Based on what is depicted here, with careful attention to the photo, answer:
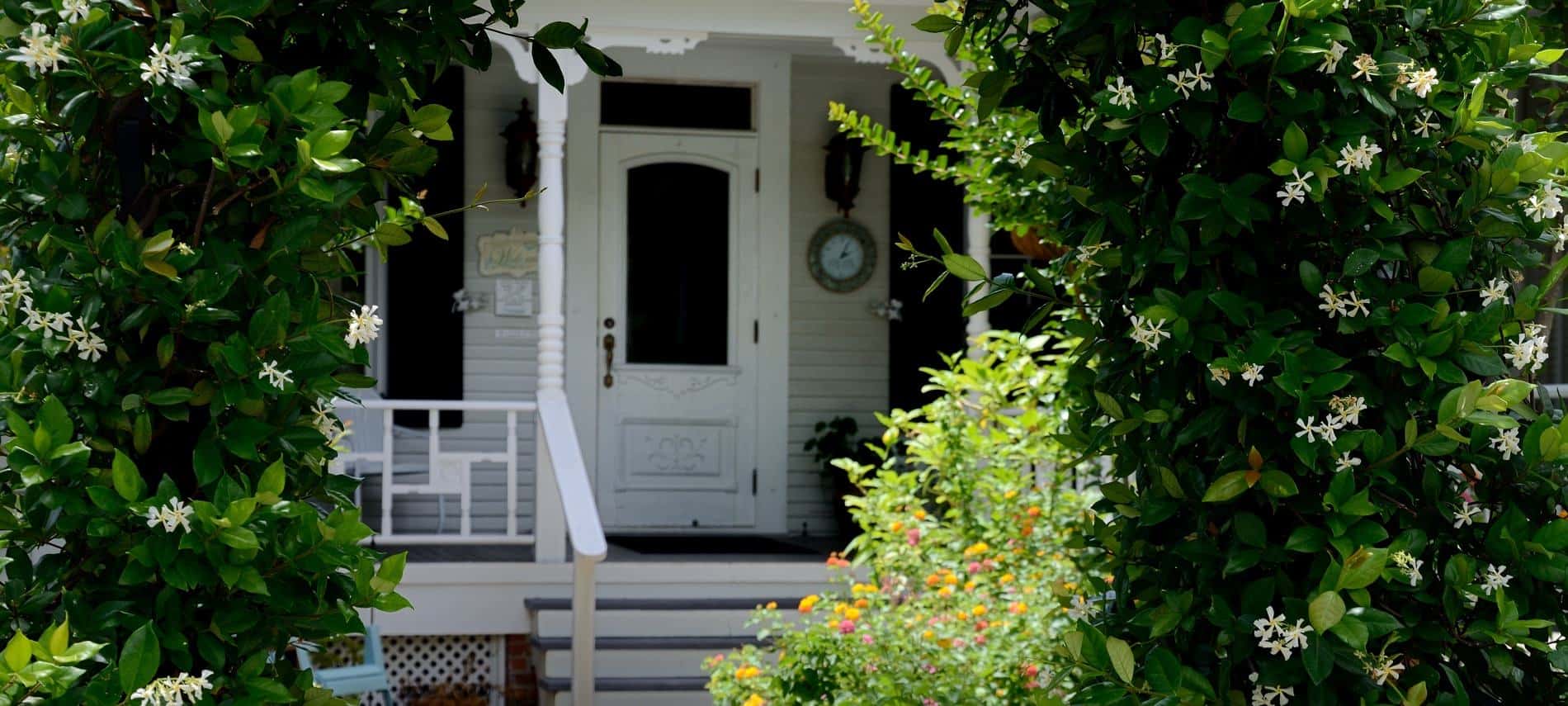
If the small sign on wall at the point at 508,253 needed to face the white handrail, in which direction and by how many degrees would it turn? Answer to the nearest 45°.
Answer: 0° — it already faces it

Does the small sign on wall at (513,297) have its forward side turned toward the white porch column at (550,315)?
yes

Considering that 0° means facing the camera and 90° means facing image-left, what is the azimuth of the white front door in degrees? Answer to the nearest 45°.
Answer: approximately 0°

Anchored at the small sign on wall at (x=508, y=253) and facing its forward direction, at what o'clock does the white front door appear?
The white front door is roughly at 9 o'clock from the small sign on wall.

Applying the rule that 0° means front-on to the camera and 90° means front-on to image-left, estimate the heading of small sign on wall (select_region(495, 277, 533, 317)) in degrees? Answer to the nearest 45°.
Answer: approximately 0°

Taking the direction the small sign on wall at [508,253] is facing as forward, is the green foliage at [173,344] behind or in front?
in front

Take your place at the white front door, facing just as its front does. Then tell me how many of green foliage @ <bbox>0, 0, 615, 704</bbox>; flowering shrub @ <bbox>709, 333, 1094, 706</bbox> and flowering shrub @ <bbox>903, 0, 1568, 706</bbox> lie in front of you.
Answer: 3

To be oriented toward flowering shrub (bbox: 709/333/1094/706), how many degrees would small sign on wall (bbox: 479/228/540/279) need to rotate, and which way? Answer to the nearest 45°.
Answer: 0° — it already faces it

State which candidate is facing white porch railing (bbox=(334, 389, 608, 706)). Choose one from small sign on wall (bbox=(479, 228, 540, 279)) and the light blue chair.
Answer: the small sign on wall

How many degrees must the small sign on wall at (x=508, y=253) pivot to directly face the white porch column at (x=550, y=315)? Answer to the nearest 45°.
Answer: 0° — it already faces it
